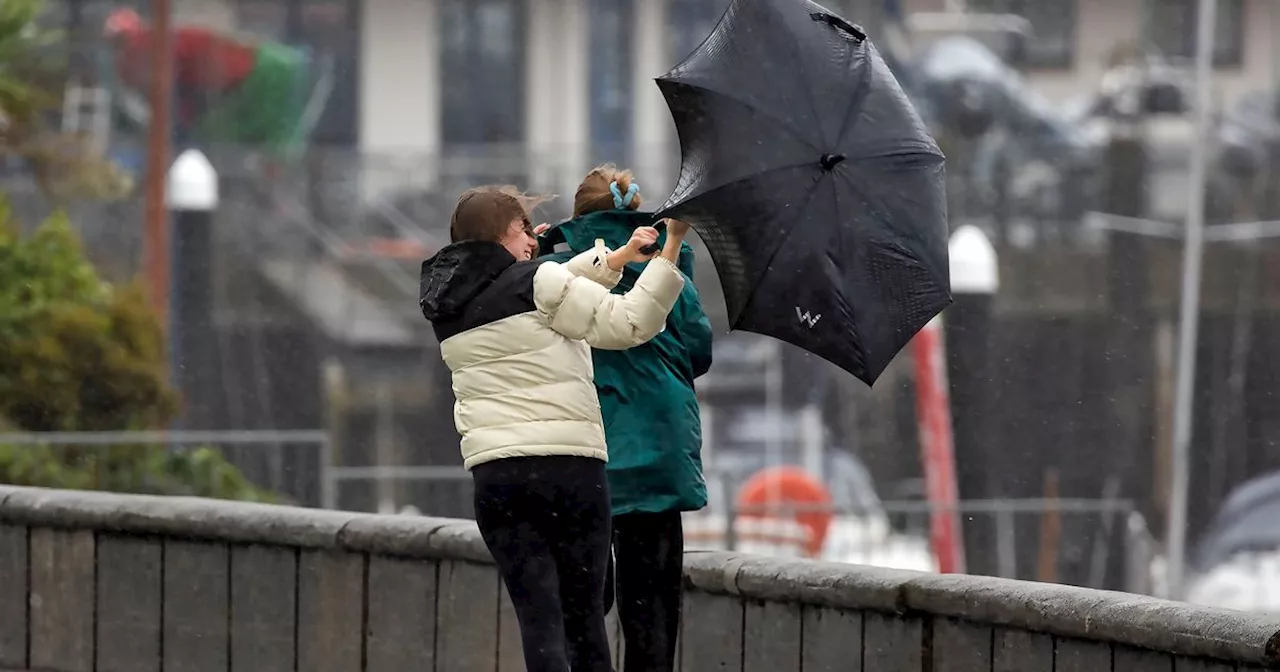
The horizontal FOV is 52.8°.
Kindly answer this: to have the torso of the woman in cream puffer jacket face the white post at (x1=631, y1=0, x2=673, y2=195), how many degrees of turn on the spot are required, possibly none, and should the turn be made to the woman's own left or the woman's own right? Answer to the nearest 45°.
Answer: approximately 45° to the woman's own left

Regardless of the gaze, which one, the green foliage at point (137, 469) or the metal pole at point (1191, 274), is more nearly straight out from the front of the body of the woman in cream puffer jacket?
the metal pole

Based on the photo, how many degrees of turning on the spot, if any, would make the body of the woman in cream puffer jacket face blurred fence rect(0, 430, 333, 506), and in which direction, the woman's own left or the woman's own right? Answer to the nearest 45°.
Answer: approximately 45° to the woman's own left

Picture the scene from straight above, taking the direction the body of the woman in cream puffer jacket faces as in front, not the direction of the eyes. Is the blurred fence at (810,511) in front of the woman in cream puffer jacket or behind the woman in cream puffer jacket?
in front

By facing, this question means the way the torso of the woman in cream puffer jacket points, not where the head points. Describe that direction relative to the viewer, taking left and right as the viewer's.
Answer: facing away from the viewer and to the right of the viewer

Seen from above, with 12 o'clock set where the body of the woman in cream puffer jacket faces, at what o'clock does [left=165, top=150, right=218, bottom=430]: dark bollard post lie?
The dark bollard post is roughly at 10 o'clock from the woman in cream puffer jacket.

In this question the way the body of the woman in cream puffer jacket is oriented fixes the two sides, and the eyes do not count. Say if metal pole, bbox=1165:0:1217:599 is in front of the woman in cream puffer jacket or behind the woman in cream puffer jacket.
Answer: in front

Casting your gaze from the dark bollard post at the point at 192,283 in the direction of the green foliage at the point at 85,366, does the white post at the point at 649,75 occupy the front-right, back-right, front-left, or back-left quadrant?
back-left

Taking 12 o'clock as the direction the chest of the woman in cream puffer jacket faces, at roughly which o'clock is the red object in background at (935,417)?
The red object in background is roughly at 11 o'clock from the woman in cream puffer jacket.

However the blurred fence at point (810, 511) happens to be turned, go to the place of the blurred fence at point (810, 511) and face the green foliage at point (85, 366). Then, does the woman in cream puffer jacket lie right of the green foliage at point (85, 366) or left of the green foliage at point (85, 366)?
left

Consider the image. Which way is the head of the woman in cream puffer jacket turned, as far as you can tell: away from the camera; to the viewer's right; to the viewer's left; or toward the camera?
to the viewer's right
